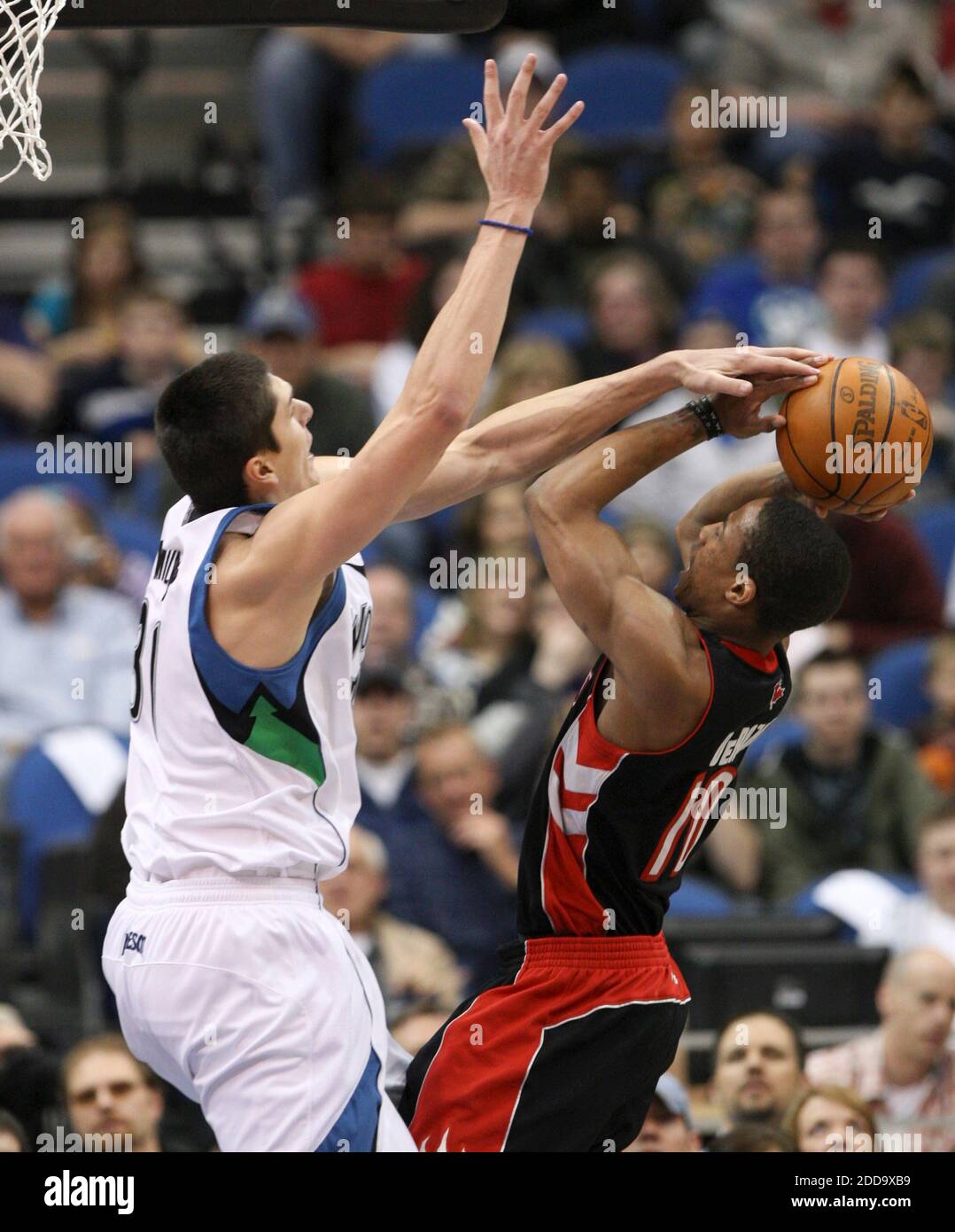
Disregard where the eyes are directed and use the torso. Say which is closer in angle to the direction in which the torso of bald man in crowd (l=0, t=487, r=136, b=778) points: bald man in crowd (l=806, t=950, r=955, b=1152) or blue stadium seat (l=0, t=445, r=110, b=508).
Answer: the bald man in crowd

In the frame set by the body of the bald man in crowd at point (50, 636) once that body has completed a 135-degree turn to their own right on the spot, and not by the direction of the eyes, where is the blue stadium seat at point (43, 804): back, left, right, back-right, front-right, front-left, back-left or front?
back-left

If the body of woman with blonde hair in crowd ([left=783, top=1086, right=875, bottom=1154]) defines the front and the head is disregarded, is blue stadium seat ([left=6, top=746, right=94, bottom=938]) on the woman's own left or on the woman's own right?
on the woman's own right

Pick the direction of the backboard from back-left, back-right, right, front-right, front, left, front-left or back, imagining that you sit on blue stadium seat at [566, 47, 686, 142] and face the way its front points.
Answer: front

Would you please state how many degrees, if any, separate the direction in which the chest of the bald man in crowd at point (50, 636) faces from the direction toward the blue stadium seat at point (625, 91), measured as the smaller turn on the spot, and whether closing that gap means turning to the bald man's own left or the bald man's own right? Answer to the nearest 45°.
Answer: approximately 135° to the bald man's own left

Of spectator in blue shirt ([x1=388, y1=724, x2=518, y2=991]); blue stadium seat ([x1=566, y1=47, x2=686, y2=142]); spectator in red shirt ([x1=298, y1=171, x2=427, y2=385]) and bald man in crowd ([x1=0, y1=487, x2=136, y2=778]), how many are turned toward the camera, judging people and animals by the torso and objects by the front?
4

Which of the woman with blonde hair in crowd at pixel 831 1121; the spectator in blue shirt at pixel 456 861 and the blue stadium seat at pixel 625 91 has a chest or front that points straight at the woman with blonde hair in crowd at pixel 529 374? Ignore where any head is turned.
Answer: the blue stadium seat

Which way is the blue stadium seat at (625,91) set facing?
toward the camera

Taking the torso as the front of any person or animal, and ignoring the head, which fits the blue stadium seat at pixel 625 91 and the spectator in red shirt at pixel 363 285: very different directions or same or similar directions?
same or similar directions

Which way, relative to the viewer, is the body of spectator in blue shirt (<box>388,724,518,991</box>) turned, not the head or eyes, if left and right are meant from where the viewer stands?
facing the viewer

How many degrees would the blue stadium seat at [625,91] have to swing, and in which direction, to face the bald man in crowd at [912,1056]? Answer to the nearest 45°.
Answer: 0° — it already faces them

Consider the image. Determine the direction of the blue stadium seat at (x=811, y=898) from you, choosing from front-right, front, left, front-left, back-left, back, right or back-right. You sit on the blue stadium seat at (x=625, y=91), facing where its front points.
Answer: front

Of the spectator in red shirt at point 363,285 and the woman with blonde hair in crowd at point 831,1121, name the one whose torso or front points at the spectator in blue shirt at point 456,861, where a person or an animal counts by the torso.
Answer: the spectator in red shirt

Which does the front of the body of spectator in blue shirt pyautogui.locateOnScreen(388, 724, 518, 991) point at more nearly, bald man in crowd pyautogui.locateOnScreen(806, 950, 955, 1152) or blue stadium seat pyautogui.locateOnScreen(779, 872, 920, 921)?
the bald man in crowd

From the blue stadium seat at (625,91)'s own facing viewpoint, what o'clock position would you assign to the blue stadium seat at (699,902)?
the blue stadium seat at (699,902) is roughly at 12 o'clock from the blue stadium seat at (625,91).

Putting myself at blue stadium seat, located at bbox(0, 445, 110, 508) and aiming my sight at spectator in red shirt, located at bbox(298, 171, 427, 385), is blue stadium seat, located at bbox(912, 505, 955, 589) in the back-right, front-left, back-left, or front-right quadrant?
front-right

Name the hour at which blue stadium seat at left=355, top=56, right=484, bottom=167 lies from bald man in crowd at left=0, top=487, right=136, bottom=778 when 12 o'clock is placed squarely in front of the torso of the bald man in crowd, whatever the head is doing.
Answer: The blue stadium seat is roughly at 7 o'clock from the bald man in crowd.
